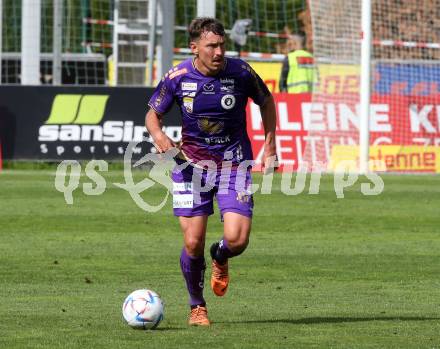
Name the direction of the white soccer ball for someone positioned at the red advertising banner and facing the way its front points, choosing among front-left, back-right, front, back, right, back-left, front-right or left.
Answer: front

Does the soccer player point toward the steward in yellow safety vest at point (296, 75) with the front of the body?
no

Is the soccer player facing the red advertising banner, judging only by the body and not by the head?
no

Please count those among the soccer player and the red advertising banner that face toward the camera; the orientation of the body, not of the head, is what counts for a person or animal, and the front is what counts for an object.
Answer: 2

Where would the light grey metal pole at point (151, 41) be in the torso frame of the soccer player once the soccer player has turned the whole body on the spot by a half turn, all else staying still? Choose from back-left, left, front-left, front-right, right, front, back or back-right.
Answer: front

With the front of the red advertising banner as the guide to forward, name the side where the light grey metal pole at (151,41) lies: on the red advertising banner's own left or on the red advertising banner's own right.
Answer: on the red advertising banner's own right

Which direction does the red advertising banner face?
toward the camera

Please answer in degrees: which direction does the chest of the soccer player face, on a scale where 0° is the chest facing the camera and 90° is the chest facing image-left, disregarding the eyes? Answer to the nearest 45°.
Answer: approximately 0°

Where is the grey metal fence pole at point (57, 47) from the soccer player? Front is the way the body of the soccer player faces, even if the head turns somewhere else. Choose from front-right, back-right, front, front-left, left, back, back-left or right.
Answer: back

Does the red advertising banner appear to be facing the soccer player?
yes

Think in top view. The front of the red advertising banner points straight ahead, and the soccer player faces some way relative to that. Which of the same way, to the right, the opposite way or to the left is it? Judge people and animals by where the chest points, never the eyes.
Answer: the same way
